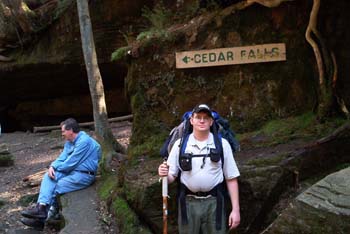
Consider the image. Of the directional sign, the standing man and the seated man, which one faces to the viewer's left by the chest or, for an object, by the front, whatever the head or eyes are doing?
the seated man

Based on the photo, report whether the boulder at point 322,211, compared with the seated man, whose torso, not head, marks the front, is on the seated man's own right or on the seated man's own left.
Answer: on the seated man's own left

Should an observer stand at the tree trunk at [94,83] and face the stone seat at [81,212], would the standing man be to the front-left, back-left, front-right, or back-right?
front-left

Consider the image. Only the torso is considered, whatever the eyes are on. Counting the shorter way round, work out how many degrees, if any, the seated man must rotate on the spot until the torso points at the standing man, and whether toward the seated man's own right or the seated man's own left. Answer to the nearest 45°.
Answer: approximately 90° to the seated man's own left

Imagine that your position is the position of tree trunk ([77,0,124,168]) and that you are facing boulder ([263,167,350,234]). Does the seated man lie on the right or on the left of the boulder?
right

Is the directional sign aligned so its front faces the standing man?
yes

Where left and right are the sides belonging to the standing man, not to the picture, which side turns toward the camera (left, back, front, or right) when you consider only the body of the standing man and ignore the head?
front

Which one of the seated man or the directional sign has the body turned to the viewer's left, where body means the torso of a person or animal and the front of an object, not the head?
the seated man

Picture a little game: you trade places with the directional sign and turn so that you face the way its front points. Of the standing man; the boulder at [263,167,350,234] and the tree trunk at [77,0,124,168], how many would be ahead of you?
2

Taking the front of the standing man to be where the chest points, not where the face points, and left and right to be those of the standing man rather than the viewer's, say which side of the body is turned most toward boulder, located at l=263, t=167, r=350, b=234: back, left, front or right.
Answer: left

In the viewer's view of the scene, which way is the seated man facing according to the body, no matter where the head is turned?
to the viewer's left

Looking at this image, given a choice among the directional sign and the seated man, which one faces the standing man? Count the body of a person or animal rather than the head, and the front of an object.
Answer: the directional sign

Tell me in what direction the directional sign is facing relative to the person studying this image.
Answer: facing the viewer

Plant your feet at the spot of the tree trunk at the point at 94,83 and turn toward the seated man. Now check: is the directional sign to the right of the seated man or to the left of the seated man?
left
